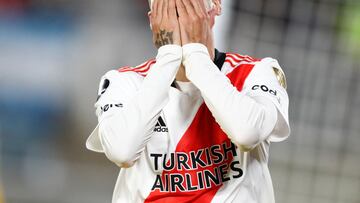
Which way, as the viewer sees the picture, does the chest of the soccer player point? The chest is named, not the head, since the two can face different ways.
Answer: toward the camera
